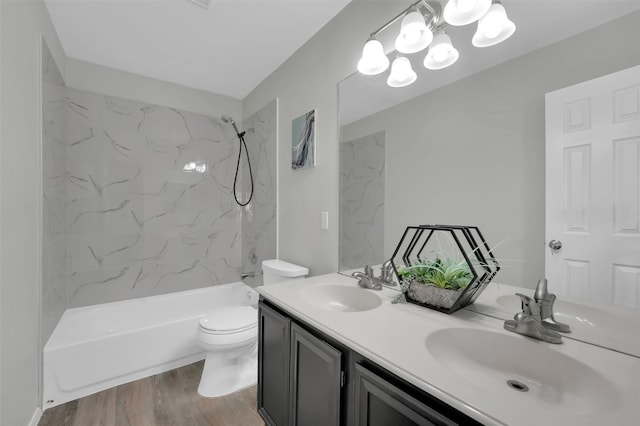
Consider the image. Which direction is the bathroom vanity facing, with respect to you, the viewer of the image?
facing the viewer and to the left of the viewer

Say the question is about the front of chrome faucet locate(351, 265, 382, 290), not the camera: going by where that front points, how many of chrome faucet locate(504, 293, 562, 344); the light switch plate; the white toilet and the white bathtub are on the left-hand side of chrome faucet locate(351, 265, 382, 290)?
1

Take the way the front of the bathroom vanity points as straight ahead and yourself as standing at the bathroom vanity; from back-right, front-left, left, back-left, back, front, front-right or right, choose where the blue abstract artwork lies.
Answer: right

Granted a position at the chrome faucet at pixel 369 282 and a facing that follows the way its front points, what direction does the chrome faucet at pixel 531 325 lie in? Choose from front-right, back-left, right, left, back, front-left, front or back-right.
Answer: left

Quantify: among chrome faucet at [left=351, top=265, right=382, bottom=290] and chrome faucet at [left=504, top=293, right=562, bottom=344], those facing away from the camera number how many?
0

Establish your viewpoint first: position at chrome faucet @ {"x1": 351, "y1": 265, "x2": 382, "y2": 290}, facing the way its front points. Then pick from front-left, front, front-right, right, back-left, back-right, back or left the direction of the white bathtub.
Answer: front-right

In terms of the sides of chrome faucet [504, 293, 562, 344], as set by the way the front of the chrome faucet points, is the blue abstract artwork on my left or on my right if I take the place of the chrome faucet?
on my right

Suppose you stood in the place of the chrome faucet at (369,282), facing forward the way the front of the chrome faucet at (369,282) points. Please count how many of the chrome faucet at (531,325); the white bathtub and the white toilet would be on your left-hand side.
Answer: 1

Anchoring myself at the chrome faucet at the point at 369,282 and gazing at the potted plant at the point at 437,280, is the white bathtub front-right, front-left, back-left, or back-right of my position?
back-right
